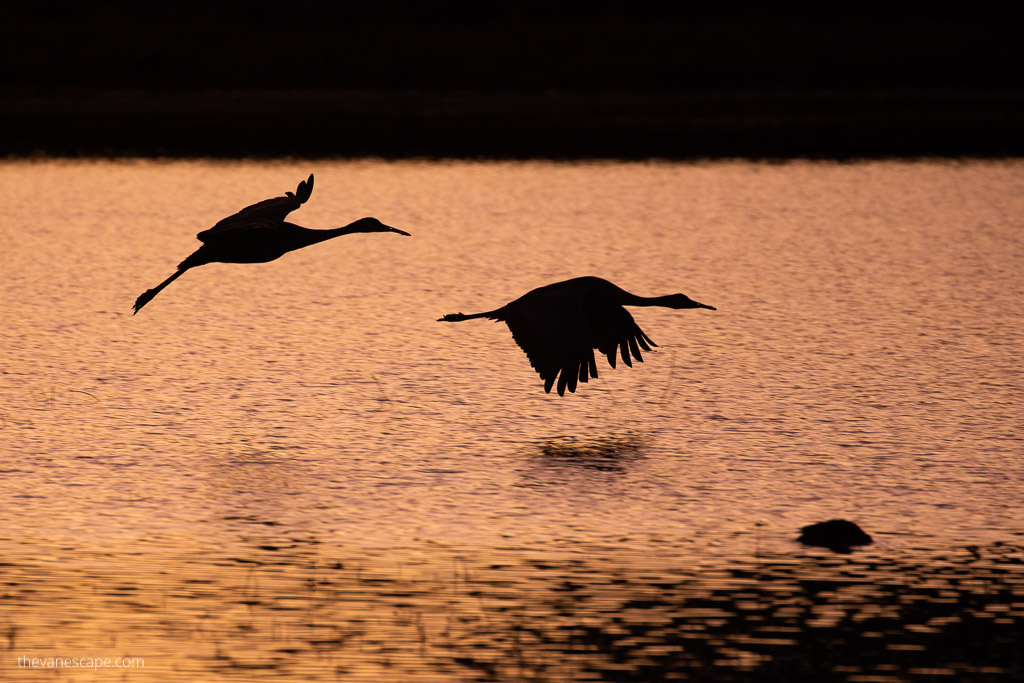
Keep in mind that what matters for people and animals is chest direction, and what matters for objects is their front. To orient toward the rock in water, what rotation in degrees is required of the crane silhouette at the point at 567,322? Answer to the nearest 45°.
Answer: approximately 45° to its right

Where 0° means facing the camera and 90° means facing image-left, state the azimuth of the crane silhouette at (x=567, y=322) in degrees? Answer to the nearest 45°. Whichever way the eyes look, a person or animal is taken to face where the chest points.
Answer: approximately 270°
